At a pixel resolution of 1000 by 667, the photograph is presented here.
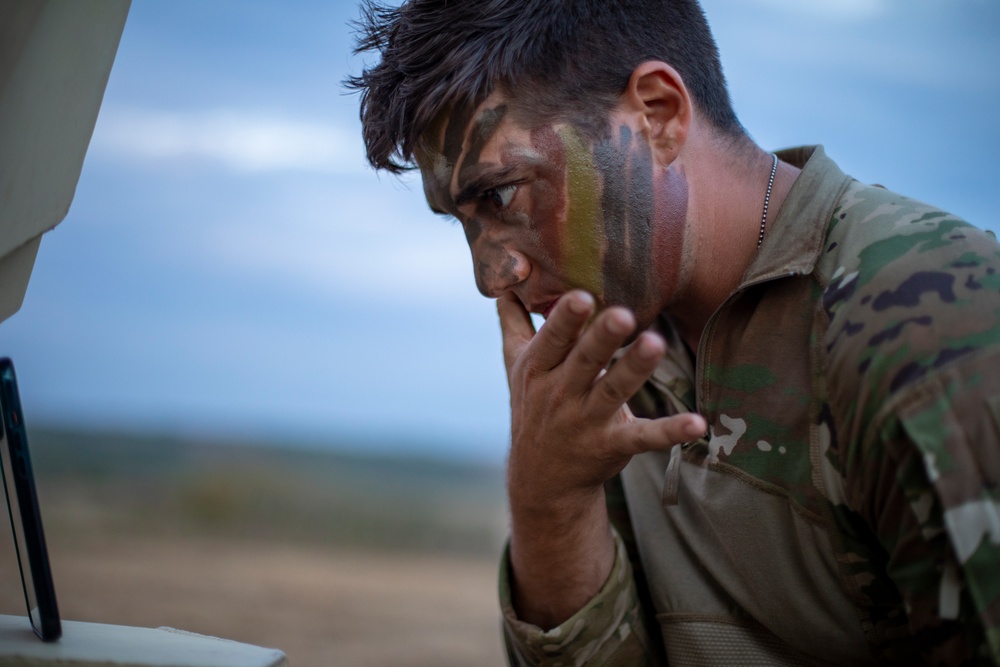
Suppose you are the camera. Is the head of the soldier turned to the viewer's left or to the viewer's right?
to the viewer's left

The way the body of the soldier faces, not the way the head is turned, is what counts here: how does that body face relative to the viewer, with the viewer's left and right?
facing the viewer and to the left of the viewer
